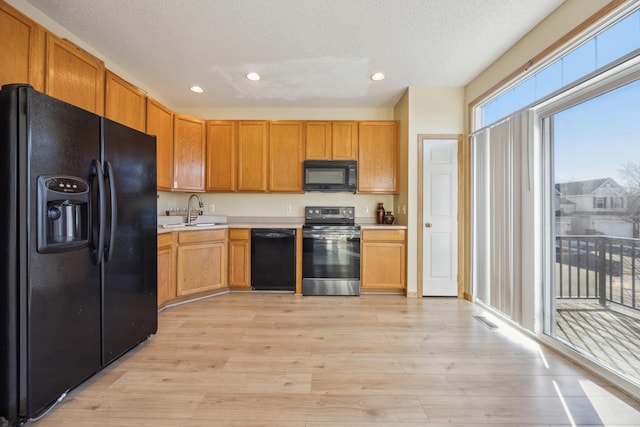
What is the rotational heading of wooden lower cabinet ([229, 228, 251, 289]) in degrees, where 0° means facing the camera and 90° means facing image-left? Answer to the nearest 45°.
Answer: approximately 0°

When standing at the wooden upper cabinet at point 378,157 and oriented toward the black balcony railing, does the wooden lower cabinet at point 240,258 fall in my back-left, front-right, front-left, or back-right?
back-right

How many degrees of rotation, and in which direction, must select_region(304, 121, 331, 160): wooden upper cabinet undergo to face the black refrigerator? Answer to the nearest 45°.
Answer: approximately 45° to its right

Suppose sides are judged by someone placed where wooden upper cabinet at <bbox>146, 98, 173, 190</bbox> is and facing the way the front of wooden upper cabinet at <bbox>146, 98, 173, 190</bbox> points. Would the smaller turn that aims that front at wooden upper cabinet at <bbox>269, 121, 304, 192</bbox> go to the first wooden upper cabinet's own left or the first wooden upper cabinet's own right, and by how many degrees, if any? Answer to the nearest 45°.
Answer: approximately 45° to the first wooden upper cabinet's own left

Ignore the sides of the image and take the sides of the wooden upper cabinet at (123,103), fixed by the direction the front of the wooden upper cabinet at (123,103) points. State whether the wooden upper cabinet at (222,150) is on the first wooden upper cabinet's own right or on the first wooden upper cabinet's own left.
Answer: on the first wooden upper cabinet's own left

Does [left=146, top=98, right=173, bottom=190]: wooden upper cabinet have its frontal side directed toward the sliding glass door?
yes
